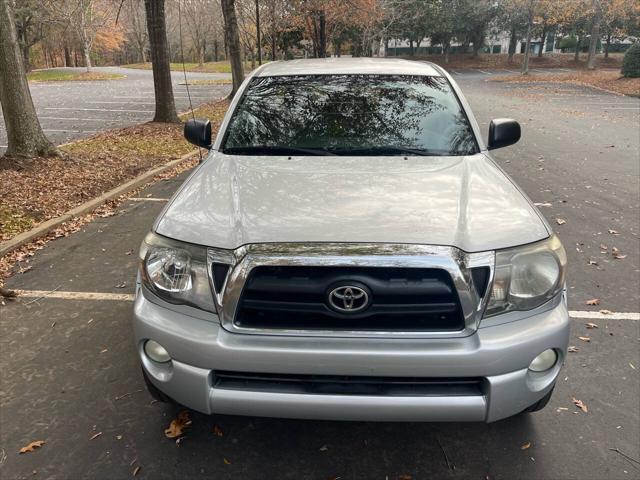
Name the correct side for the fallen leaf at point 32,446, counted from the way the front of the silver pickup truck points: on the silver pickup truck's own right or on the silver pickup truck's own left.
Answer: on the silver pickup truck's own right

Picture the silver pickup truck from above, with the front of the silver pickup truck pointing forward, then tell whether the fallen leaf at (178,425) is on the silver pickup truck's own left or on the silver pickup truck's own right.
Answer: on the silver pickup truck's own right

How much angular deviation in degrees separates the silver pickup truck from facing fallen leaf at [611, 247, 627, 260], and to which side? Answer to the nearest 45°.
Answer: approximately 135° to its left

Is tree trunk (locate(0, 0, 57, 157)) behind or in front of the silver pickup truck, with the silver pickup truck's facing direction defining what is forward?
behind

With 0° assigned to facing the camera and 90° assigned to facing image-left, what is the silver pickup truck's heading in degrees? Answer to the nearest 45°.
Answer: approximately 0°

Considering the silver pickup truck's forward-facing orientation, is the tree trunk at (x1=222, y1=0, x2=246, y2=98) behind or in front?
behind

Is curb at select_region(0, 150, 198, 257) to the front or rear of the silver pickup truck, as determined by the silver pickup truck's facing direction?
to the rear
